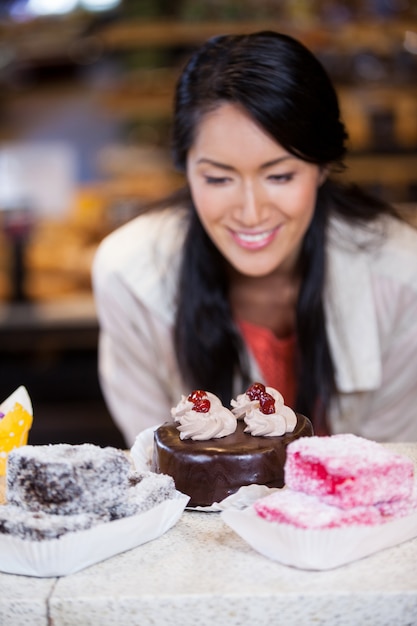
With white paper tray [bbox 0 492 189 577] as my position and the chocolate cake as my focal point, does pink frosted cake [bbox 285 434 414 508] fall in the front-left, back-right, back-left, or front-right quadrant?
front-right

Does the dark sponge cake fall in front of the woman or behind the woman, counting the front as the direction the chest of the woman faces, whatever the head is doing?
in front

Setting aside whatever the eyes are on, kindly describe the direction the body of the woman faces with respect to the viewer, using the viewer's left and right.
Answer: facing the viewer

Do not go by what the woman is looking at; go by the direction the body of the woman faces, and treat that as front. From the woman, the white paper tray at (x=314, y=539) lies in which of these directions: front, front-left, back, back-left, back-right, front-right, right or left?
front

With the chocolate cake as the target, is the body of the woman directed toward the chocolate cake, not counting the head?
yes

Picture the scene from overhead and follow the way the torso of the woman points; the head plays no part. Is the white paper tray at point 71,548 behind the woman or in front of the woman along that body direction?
in front

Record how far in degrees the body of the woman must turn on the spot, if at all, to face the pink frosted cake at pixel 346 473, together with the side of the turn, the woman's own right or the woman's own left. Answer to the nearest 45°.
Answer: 0° — they already face it
